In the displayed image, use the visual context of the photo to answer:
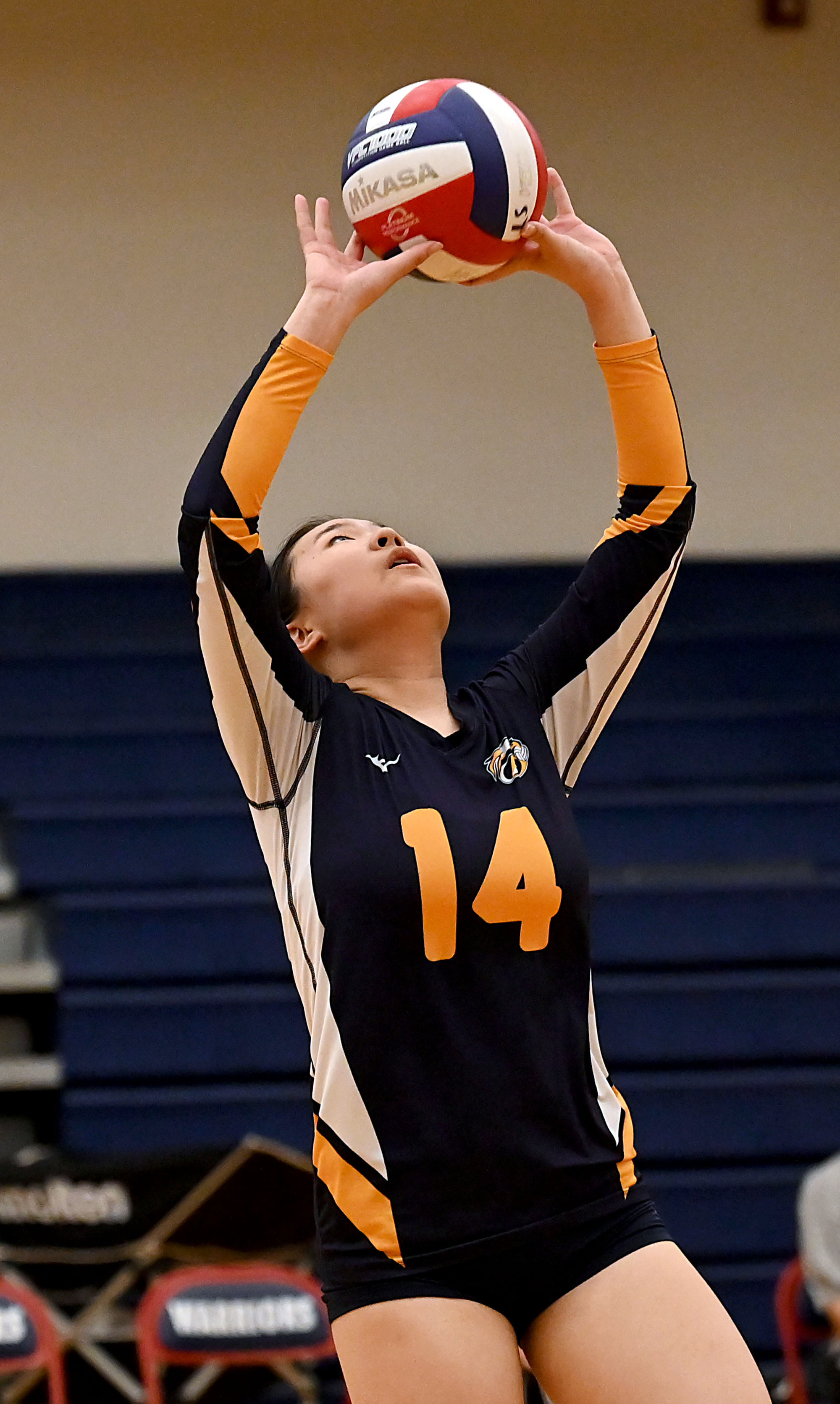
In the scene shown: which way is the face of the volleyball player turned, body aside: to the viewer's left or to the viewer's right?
to the viewer's right

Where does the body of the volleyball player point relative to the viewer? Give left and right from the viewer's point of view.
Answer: facing the viewer and to the right of the viewer
